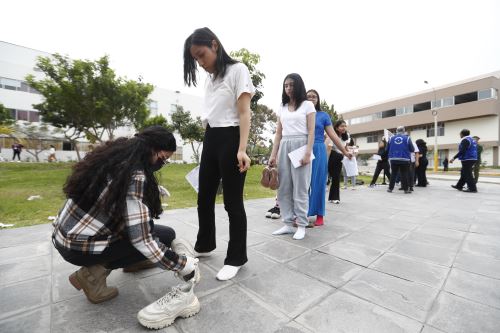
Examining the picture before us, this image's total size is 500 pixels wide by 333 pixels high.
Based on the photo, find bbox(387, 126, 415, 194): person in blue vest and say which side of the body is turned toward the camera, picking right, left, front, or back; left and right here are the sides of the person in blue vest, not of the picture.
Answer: back

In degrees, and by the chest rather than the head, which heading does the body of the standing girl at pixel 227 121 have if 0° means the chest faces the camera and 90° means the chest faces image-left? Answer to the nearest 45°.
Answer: approximately 45°

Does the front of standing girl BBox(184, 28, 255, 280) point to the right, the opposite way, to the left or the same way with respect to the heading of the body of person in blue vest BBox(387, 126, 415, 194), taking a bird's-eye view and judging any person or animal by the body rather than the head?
the opposite way

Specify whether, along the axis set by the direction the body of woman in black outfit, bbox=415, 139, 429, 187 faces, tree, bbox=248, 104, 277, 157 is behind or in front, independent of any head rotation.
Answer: in front

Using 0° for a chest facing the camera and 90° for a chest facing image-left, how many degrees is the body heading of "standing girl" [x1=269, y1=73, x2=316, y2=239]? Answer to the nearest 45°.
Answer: approximately 45°

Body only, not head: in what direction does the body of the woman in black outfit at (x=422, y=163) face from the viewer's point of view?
to the viewer's left

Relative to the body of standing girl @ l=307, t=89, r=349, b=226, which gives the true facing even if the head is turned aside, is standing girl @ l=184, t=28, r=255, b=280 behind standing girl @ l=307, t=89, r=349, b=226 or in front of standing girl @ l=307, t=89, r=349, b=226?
in front

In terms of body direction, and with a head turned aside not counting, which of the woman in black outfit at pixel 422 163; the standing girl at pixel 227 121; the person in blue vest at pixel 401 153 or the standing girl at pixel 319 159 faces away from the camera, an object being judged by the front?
the person in blue vest

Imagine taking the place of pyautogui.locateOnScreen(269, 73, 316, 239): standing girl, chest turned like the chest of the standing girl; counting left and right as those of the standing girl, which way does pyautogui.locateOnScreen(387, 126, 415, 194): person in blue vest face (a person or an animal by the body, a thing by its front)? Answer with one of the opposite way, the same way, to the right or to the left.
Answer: the opposite way

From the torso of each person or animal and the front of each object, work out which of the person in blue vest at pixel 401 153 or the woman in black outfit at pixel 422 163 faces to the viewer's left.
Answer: the woman in black outfit

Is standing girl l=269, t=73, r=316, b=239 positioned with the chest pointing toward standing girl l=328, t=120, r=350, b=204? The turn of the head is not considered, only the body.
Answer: no

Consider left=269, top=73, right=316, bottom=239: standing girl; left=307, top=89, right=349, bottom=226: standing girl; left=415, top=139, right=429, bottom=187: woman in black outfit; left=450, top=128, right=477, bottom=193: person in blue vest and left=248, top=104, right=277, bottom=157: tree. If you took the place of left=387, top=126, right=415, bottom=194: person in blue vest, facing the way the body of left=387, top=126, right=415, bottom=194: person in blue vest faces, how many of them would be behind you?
2

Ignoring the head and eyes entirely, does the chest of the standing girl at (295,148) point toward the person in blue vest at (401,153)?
no

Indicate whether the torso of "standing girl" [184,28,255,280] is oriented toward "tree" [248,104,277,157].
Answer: no

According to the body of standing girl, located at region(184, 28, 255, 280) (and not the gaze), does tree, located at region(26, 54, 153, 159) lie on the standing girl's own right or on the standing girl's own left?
on the standing girl's own right

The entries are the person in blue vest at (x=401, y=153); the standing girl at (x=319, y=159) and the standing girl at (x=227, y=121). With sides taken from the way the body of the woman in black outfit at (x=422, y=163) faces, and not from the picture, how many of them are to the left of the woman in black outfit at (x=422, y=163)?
3
